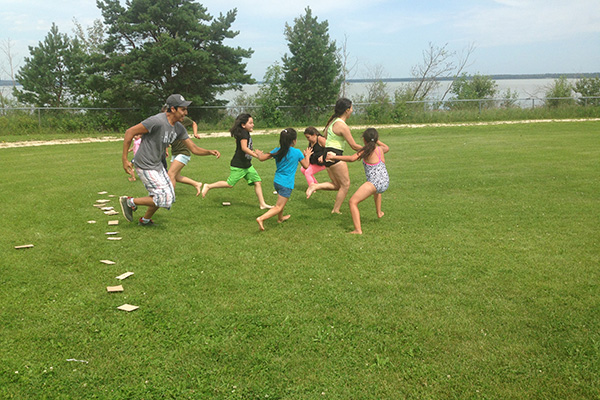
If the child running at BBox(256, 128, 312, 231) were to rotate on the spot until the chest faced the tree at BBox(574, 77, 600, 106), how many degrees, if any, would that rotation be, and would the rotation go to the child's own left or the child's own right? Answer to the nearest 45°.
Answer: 0° — they already face it

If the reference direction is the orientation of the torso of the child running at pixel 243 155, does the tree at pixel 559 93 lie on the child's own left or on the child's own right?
on the child's own left

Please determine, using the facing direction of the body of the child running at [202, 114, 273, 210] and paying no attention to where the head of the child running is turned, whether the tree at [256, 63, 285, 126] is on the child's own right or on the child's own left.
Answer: on the child's own left

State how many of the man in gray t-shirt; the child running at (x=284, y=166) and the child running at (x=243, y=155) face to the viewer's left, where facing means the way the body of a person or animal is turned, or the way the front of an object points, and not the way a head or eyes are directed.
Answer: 0

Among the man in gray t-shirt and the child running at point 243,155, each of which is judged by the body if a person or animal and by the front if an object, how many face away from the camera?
0

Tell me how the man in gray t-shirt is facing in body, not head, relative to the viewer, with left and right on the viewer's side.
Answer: facing the viewer and to the right of the viewer

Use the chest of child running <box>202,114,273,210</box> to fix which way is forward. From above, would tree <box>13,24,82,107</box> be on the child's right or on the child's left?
on the child's left

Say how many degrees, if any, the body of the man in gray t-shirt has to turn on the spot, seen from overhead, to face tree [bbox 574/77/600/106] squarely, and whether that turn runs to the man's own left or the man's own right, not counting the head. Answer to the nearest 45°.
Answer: approximately 90° to the man's own left

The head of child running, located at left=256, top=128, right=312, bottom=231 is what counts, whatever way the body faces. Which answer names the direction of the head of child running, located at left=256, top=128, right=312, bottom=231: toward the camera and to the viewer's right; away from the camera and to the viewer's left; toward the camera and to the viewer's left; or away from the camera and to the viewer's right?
away from the camera and to the viewer's right

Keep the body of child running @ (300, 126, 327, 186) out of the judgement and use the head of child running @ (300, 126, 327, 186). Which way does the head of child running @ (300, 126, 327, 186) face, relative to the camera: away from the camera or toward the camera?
toward the camera
